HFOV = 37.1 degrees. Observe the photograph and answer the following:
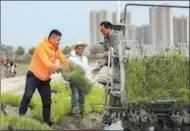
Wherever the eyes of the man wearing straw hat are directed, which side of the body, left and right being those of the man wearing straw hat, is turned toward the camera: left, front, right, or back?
front

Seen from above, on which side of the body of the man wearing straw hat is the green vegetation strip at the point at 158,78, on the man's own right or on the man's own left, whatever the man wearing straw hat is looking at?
on the man's own left

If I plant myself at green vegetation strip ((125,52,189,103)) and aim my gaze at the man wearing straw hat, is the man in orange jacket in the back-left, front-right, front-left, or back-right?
front-left

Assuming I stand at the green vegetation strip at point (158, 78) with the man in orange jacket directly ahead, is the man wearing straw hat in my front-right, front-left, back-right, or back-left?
front-right

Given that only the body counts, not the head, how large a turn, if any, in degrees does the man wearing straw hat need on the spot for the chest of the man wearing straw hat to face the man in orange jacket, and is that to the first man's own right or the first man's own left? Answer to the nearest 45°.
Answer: approximately 45° to the first man's own right

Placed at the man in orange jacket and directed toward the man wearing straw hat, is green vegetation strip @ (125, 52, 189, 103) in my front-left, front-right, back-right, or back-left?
front-right

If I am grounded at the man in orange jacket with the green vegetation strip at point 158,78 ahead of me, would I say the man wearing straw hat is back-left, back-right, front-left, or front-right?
front-left
